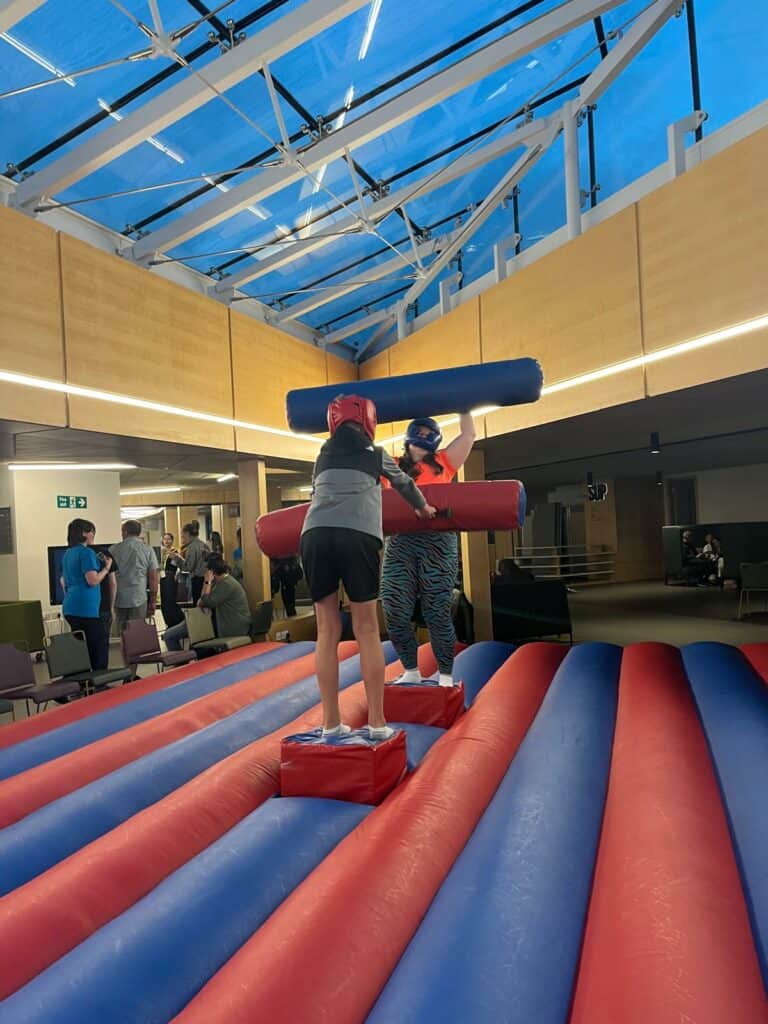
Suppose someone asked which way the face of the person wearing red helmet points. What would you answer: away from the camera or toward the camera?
away from the camera

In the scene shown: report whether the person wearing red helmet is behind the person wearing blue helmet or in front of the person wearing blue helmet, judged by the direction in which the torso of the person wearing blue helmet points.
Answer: in front

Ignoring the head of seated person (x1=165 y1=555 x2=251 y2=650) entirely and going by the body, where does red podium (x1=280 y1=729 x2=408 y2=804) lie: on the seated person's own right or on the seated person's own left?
on the seated person's own left

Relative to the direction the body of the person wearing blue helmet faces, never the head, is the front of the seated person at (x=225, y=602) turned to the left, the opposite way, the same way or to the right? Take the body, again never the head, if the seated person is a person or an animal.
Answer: to the right

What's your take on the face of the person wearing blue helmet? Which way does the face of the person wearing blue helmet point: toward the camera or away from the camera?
toward the camera

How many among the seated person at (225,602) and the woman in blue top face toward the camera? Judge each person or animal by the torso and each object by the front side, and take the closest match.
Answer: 0

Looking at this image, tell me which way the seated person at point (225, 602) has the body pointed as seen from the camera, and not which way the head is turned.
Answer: to the viewer's left

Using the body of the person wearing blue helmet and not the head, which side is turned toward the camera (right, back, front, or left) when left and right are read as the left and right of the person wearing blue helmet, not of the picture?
front
